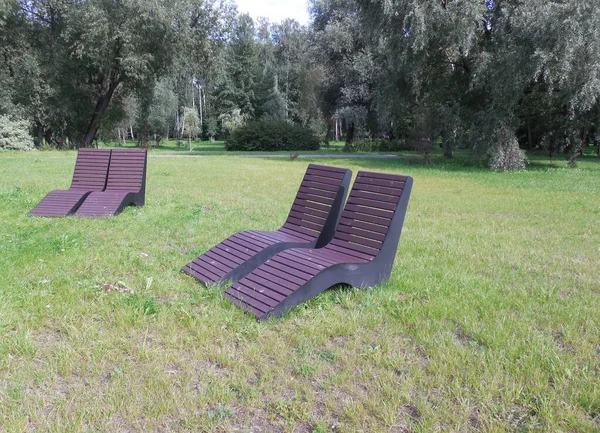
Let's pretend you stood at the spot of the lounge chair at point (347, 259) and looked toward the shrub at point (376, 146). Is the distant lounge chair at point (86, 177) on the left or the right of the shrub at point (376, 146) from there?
left

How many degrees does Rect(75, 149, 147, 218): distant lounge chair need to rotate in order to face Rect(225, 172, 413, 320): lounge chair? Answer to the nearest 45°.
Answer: approximately 45° to its left

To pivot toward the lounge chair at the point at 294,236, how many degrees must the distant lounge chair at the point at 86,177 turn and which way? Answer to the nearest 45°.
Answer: approximately 45° to its left

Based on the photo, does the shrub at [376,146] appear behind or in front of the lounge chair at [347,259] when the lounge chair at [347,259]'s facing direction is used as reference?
behind

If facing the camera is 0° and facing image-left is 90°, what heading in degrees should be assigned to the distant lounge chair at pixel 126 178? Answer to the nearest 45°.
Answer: approximately 45°

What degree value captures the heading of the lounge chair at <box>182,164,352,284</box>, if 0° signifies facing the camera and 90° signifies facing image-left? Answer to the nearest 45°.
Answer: approximately 45°

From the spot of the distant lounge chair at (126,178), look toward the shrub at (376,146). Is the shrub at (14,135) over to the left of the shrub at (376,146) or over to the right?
left

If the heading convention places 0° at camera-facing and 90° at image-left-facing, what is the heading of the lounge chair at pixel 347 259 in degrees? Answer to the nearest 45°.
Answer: approximately 45°

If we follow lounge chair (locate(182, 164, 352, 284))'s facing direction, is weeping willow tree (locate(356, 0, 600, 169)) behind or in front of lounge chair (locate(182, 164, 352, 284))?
behind
